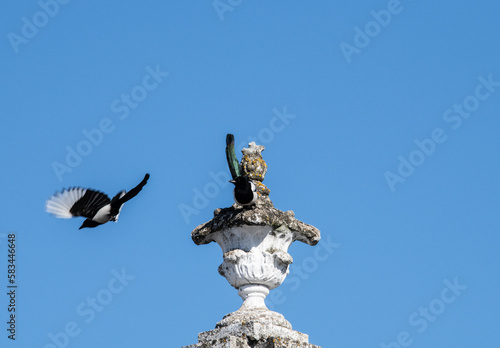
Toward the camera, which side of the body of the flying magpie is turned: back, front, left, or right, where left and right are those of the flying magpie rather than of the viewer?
left

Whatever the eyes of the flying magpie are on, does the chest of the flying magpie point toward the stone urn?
no

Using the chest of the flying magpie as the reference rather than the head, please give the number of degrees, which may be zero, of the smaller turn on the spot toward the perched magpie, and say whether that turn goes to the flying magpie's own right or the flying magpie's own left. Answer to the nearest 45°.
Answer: approximately 135° to the flying magpie's own left

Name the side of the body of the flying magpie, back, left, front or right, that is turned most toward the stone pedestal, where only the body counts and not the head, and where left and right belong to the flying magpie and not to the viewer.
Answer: back
